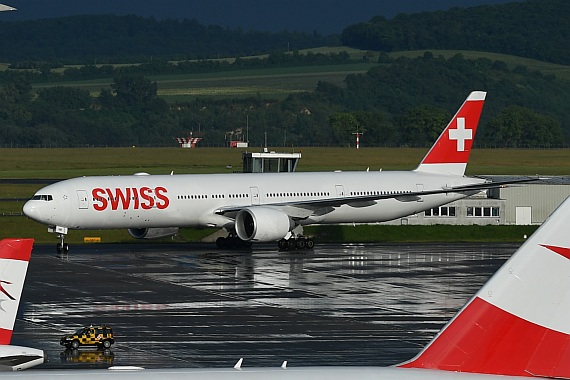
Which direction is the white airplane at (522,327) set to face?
to the viewer's left

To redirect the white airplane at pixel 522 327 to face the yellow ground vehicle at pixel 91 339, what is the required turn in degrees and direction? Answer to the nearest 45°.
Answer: approximately 45° to its right
